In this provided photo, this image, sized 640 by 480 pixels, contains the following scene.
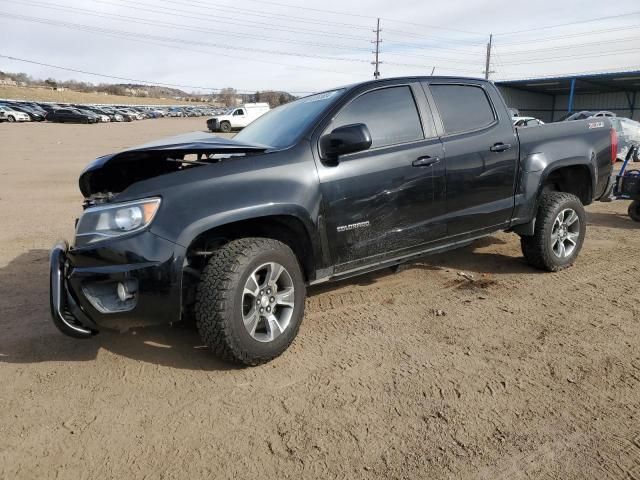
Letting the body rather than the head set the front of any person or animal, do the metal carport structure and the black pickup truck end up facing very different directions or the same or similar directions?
same or similar directions

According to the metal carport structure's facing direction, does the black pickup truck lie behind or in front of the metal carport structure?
in front

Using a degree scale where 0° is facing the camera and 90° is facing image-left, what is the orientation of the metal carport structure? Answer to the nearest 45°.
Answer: approximately 45°

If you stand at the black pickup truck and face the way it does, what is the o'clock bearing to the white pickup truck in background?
The white pickup truck in background is roughly at 4 o'clock from the black pickup truck.

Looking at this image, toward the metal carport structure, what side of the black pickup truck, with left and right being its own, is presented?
back

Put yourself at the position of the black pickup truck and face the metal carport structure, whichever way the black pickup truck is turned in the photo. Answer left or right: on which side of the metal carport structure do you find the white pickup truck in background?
left

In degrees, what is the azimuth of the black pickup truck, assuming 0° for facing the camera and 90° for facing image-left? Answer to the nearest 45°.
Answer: approximately 45°

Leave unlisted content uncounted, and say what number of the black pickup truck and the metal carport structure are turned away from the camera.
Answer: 0
